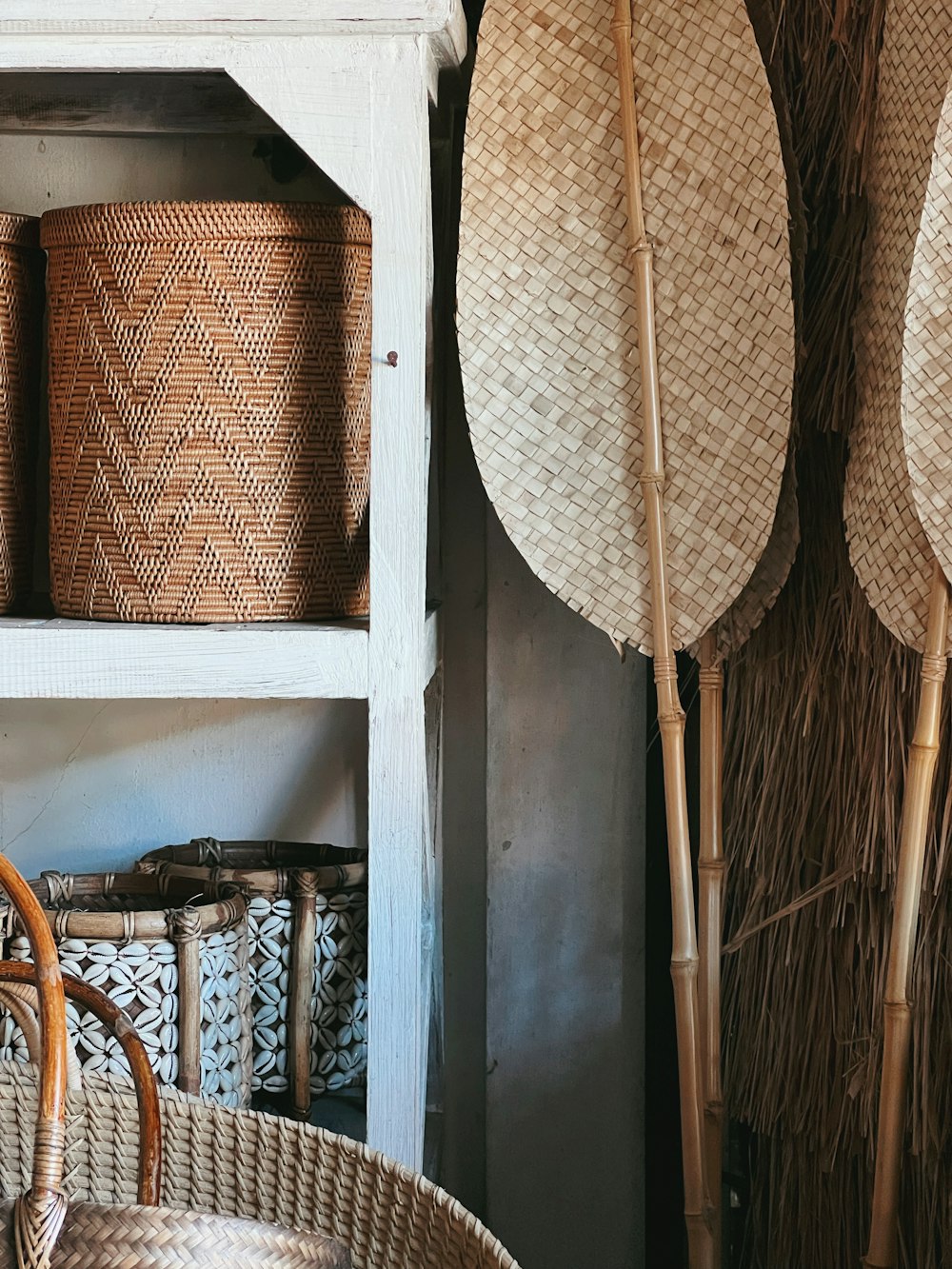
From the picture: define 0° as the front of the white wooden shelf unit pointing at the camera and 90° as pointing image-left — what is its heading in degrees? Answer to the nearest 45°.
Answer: approximately 0°
